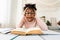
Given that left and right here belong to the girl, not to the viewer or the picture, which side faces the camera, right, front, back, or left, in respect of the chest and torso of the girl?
front
